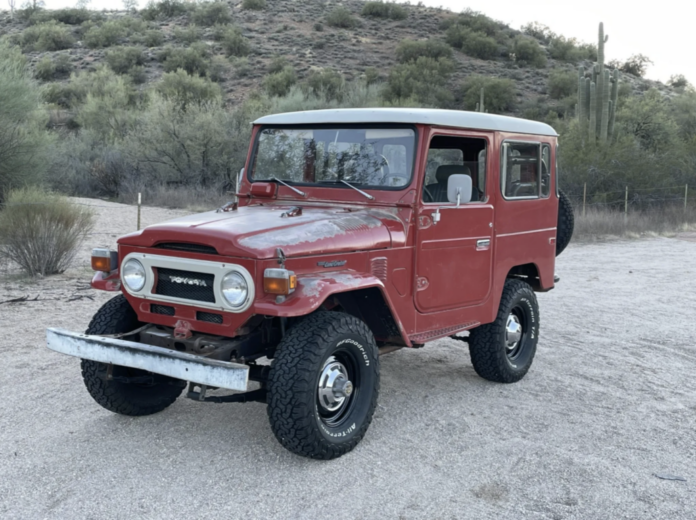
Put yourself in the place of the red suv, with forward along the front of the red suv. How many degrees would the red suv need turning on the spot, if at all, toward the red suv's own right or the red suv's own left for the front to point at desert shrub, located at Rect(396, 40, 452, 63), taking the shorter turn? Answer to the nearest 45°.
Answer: approximately 135° to the red suv's own right

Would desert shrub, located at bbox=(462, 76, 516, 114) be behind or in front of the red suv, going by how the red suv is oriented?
behind

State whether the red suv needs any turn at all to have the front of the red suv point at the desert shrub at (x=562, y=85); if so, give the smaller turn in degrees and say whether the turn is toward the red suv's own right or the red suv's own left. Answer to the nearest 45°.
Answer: approximately 135° to the red suv's own right

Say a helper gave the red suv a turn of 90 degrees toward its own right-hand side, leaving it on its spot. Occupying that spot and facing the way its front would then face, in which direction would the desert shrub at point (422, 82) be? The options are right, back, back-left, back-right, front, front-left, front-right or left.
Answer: front-right

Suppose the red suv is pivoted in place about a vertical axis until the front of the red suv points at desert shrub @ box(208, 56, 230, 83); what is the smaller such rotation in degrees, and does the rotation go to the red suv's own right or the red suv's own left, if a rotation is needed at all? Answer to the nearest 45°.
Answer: approximately 135° to the red suv's own right

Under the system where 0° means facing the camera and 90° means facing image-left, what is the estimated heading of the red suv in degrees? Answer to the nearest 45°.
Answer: approximately 45°

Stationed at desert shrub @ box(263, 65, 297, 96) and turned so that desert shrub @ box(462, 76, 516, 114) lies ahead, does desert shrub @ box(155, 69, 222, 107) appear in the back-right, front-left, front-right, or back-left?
back-right

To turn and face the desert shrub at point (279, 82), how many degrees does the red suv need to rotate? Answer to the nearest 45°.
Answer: approximately 135° to its right

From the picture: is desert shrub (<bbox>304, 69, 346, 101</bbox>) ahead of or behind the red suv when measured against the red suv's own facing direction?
behind

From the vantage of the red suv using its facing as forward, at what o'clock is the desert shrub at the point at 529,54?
The desert shrub is roughly at 5 o'clock from the red suv.

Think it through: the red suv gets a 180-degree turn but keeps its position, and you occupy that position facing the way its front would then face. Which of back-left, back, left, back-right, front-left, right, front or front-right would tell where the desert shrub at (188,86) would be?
front-left

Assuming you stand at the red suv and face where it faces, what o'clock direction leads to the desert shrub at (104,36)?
The desert shrub is roughly at 4 o'clock from the red suv.
